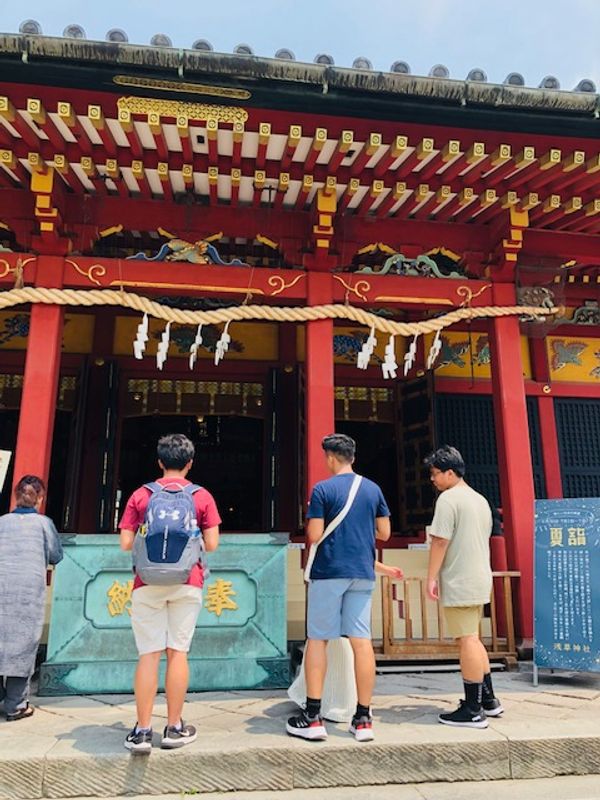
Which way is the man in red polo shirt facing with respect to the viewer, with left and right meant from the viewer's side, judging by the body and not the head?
facing away from the viewer

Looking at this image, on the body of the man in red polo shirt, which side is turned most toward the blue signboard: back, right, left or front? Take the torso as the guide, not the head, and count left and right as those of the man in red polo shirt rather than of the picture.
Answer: right

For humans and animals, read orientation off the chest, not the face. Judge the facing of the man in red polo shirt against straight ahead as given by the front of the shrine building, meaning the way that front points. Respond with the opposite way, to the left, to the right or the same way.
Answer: the opposite way

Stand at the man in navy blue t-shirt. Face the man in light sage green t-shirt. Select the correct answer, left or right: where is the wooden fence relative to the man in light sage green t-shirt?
left

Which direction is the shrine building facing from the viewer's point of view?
toward the camera

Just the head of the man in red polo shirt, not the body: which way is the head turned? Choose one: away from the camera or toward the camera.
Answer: away from the camera

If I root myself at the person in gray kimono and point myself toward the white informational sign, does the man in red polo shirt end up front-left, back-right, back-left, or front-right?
back-right

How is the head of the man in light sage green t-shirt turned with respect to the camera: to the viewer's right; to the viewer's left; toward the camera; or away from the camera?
to the viewer's left

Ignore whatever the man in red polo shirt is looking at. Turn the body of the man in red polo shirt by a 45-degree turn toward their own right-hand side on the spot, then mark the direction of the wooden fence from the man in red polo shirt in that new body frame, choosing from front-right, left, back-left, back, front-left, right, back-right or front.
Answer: front

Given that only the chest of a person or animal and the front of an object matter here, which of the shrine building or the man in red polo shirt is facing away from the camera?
the man in red polo shirt
